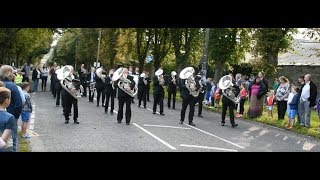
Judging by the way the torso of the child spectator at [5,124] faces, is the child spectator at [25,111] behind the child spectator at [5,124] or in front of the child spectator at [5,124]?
in front

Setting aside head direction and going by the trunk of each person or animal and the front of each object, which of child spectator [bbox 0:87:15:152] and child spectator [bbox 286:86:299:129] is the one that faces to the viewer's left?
child spectator [bbox 286:86:299:129]

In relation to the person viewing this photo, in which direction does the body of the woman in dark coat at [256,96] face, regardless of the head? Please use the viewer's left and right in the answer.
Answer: facing the viewer and to the left of the viewer

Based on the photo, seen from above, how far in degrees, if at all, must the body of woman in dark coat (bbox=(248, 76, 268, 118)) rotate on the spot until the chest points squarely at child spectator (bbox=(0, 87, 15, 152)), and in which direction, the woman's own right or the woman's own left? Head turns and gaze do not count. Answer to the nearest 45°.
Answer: approximately 45° to the woman's own left

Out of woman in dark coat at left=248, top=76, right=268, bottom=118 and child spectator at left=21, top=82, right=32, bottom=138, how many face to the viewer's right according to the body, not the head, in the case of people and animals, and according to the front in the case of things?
1

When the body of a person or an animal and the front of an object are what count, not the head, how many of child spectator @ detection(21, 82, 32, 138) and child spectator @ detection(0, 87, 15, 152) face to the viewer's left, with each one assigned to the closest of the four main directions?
0

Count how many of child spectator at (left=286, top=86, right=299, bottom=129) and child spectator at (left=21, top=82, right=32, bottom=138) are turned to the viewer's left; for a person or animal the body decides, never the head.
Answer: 1

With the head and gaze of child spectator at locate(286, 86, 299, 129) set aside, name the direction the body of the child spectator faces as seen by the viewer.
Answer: to the viewer's left

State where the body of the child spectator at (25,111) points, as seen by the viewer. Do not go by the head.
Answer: to the viewer's right

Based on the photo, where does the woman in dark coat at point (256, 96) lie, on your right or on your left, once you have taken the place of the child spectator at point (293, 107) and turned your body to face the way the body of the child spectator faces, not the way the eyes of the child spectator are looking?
on your right

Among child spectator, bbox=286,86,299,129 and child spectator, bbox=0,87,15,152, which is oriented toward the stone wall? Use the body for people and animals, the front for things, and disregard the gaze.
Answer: child spectator, bbox=0,87,15,152

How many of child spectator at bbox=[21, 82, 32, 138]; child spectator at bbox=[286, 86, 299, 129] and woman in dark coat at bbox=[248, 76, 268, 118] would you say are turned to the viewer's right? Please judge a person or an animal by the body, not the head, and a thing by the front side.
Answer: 1

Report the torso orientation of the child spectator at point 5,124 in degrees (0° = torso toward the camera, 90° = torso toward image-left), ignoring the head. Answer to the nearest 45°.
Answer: approximately 225°

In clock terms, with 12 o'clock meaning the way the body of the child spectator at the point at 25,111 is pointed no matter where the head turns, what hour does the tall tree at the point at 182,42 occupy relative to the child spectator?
The tall tree is roughly at 10 o'clock from the child spectator.

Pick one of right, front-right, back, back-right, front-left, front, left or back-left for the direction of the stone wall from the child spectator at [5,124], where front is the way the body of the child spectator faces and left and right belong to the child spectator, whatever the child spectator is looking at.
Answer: front

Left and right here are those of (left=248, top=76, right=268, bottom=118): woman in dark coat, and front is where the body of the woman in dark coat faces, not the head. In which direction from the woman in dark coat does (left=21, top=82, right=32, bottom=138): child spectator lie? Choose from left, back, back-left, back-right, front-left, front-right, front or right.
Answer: front
